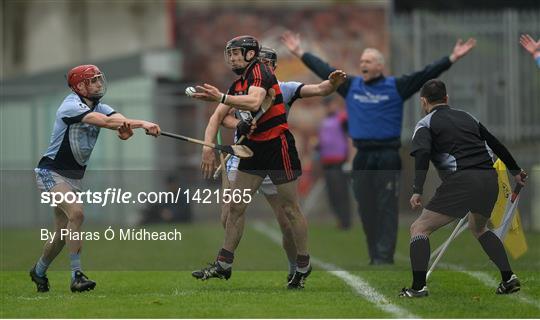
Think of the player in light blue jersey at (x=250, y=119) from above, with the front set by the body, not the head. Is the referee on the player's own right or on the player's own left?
on the player's own left

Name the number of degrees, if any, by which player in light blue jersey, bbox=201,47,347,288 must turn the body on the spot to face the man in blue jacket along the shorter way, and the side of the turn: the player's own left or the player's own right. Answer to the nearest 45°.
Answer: approximately 180°

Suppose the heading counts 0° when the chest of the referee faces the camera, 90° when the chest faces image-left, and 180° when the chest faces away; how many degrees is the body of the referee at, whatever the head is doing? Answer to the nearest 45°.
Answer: approximately 135°

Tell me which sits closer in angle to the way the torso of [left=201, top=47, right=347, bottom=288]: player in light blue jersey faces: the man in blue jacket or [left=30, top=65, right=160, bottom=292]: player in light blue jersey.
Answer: the player in light blue jersey

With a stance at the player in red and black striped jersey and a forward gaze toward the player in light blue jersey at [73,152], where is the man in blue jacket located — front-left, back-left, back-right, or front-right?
back-right

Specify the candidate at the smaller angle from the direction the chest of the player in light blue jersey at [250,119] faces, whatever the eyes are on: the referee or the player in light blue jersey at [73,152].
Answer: the player in light blue jersey

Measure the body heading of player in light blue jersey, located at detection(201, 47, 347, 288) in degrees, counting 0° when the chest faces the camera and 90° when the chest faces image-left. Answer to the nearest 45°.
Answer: approximately 45°
